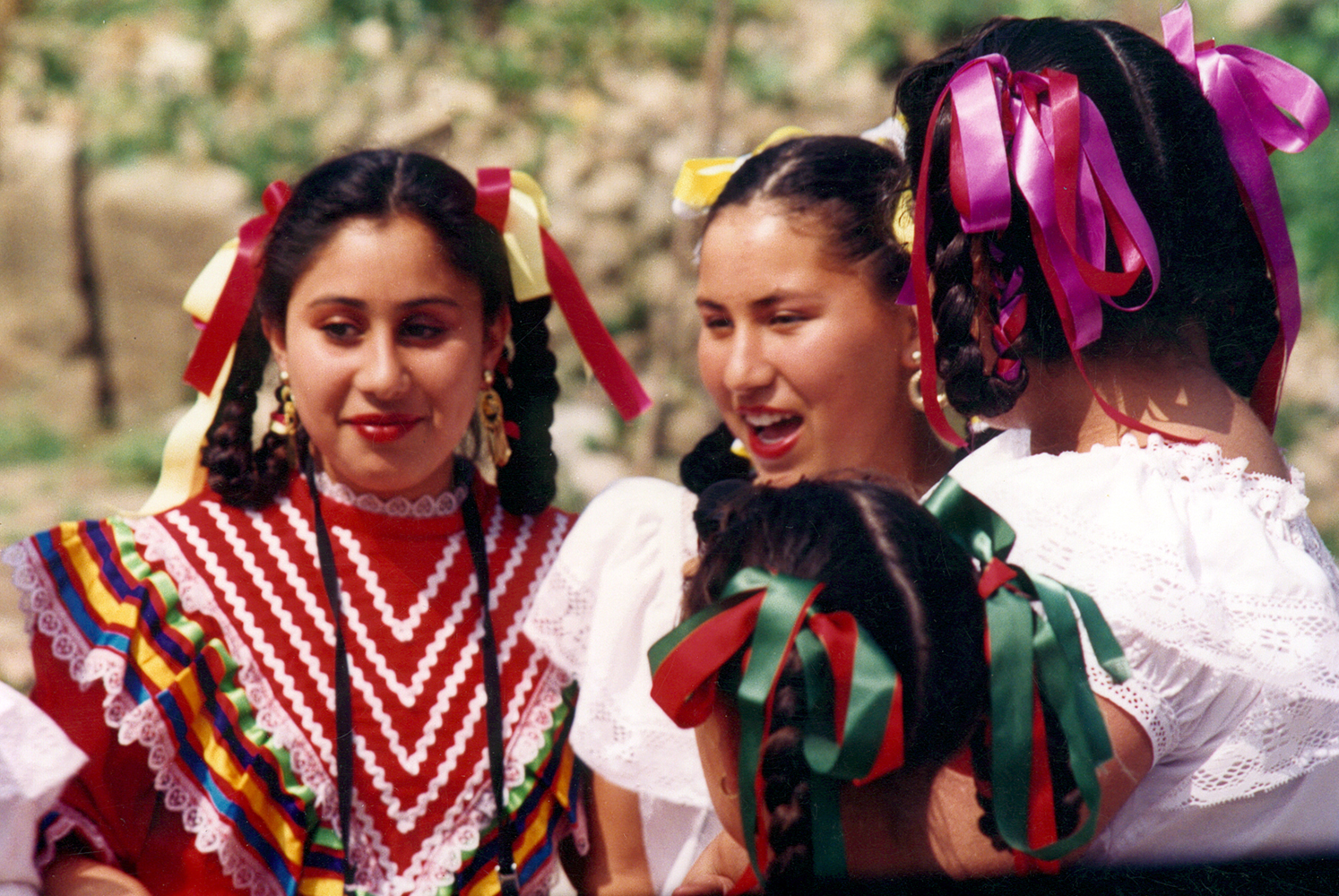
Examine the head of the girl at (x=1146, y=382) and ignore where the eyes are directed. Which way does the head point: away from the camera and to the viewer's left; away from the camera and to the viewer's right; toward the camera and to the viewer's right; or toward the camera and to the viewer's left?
away from the camera and to the viewer's left

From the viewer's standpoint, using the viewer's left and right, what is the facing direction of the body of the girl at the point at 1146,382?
facing away from the viewer and to the left of the viewer

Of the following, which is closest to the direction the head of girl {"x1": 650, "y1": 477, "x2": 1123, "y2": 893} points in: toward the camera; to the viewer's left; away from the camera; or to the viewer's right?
away from the camera

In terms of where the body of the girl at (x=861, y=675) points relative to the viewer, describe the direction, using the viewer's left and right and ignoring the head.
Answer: facing away from the viewer and to the left of the viewer
